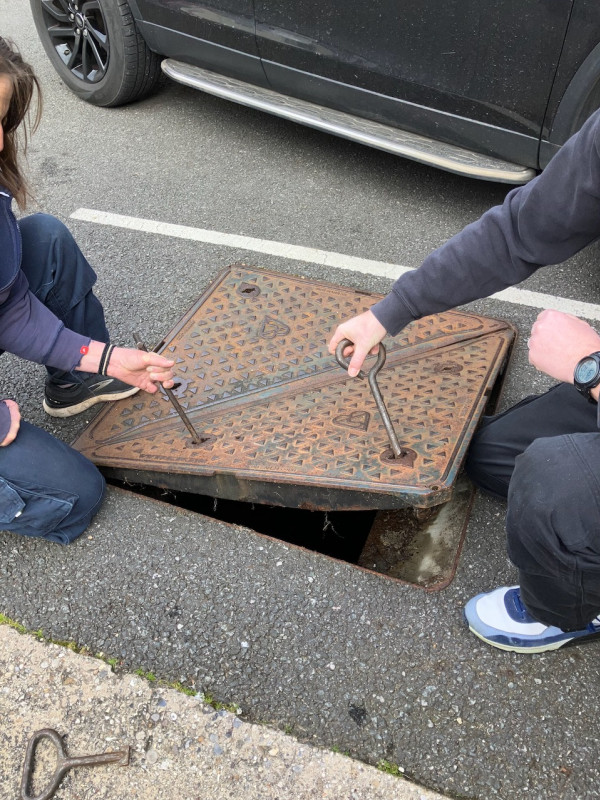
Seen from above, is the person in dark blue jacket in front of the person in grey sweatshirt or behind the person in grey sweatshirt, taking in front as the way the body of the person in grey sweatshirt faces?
in front

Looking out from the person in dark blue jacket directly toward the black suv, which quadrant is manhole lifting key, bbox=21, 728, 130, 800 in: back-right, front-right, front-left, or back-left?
back-right

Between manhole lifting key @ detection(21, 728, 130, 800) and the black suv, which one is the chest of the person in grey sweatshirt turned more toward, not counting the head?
the manhole lifting key

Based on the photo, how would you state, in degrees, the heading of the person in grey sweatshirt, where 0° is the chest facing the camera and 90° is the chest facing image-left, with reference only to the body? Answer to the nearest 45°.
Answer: approximately 90°
